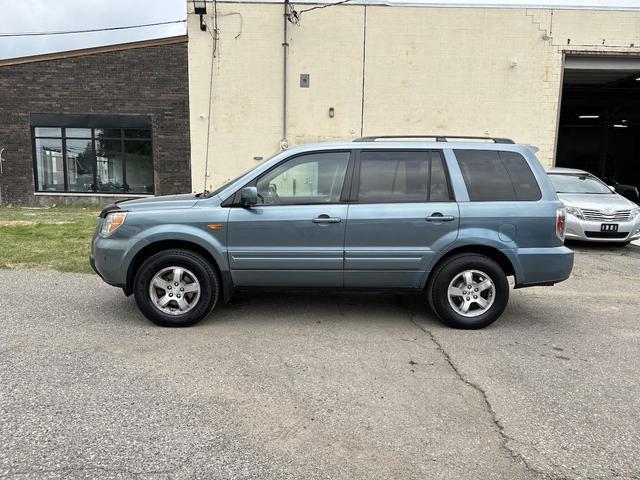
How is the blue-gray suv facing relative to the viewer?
to the viewer's left

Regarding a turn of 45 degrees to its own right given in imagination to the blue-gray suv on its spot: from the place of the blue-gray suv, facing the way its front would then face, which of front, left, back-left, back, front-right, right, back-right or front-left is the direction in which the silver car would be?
right
